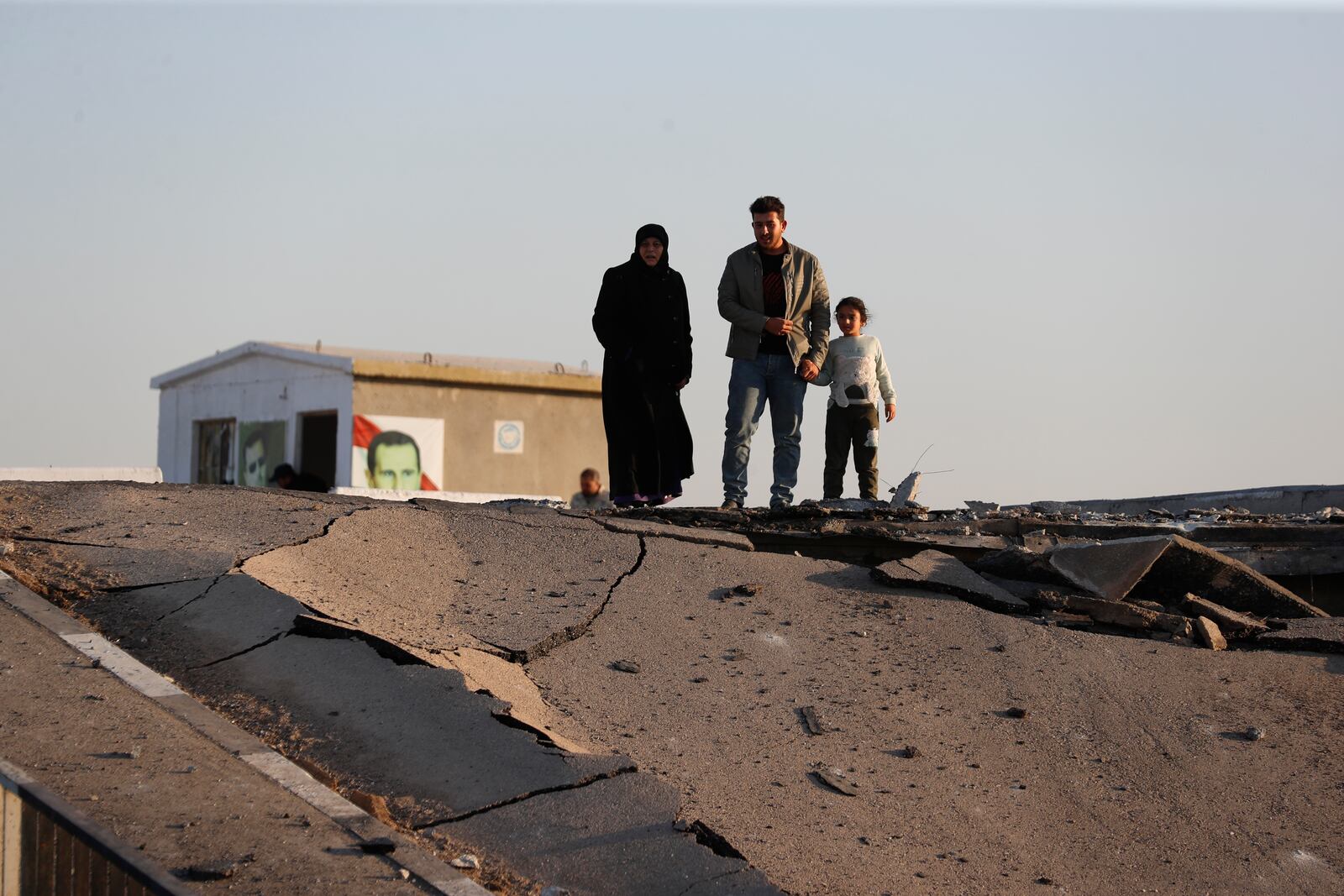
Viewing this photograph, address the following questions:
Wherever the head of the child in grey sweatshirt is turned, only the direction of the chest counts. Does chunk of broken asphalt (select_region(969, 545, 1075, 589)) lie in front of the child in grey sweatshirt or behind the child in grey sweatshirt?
in front

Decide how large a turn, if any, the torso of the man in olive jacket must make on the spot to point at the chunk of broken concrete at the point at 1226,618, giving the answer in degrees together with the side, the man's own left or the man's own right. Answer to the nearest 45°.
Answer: approximately 45° to the man's own left

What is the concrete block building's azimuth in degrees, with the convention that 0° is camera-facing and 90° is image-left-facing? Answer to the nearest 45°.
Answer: approximately 45°

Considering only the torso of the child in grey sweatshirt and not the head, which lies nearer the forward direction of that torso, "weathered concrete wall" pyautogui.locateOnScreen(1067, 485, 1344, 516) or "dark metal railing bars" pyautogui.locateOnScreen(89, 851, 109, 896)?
the dark metal railing bars

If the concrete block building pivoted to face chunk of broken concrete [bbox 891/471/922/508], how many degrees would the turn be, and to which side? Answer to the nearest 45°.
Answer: approximately 45° to its left

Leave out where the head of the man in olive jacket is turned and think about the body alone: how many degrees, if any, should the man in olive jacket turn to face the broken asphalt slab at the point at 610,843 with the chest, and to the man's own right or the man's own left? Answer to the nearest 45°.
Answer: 0° — they already face it

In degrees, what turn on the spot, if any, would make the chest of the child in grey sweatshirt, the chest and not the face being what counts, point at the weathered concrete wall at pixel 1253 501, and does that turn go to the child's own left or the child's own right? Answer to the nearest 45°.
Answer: approximately 135° to the child's own left

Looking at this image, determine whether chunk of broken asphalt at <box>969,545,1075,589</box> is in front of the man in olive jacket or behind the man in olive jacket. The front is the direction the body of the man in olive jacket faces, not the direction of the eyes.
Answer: in front

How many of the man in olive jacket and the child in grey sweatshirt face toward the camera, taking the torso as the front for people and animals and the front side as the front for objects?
2

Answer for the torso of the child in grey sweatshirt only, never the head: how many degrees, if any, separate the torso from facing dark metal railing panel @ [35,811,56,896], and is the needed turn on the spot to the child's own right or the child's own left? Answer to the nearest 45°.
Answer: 0° — they already face it

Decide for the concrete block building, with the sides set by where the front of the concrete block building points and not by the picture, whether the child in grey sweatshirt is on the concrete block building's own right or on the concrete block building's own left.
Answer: on the concrete block building's own left

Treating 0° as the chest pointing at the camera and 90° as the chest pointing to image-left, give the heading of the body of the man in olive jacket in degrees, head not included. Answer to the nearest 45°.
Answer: approximately 0°

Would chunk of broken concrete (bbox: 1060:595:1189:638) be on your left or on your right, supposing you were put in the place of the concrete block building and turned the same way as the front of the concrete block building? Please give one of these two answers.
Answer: on your left

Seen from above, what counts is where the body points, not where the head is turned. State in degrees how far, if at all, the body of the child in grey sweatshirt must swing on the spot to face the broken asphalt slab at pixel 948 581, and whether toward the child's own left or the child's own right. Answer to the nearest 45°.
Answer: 0° — they already face it

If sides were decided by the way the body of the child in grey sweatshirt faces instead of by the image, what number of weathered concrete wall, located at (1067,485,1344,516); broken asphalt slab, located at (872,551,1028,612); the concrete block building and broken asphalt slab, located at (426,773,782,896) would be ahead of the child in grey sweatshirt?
2
